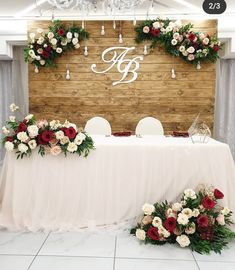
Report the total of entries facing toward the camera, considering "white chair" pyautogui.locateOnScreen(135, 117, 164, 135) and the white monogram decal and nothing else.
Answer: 2

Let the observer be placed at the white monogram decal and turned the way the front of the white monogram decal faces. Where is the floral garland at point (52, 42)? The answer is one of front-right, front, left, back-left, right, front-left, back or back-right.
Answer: right

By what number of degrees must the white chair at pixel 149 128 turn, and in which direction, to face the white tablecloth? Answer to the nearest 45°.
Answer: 0° — it already faces it

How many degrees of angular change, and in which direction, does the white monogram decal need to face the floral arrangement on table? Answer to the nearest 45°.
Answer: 0° — it already faces it

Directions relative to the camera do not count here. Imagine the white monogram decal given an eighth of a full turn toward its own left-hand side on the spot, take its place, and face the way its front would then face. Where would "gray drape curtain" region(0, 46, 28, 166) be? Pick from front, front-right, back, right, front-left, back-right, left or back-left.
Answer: back

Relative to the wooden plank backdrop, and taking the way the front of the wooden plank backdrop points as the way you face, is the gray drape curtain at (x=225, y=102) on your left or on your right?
on your left

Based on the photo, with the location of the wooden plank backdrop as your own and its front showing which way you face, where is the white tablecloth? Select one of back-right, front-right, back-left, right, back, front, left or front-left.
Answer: front

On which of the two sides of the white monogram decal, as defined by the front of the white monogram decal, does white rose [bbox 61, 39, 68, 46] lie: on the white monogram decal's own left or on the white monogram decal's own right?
on the white monogram decal's own right

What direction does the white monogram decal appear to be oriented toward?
toward the camera

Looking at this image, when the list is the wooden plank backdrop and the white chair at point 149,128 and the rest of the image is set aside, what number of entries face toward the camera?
2

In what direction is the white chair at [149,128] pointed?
toward the camera

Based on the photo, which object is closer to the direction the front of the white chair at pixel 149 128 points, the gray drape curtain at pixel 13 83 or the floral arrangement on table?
the floral arrangement on table

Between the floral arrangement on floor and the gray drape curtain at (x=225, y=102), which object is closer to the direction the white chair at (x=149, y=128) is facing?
the floral arrangement on floor

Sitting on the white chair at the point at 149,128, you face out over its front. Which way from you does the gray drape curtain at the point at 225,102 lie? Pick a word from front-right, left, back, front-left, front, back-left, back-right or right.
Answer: back-left
